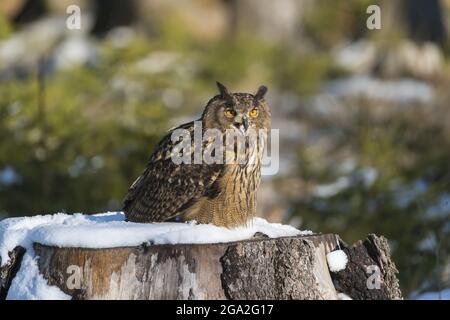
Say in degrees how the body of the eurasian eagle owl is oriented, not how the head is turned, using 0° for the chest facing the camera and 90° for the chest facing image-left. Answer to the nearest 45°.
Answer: approximately 315°
